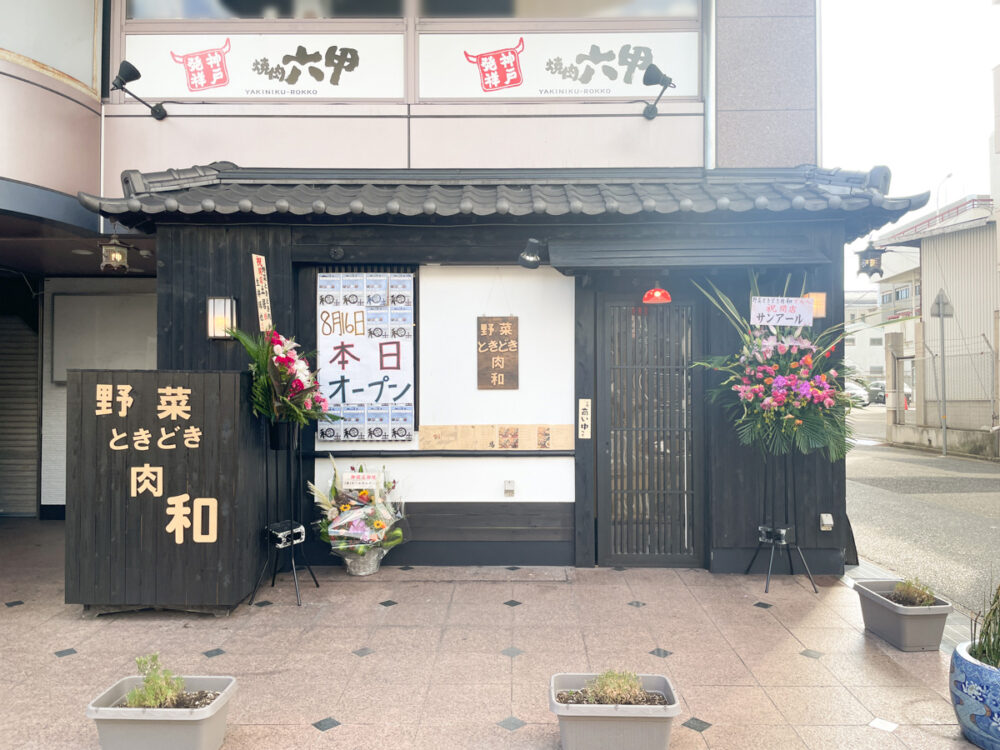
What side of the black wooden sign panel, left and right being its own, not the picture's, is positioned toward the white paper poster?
left

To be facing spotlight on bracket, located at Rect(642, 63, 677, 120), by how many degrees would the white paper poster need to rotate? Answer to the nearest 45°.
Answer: approximately 90° to its left

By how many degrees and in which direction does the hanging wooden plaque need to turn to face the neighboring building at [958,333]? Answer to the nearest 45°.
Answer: approximately 135° to its left

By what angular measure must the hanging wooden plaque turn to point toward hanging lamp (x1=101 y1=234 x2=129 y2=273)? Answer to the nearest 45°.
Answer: approximately 90° to its right

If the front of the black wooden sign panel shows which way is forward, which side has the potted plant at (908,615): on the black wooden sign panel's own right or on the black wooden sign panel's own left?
on the black wooden sign panel's own left

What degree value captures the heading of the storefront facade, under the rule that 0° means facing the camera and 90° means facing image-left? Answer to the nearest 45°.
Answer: approximately 0°

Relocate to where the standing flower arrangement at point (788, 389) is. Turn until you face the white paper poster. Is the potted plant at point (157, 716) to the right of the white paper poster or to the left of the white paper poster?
left

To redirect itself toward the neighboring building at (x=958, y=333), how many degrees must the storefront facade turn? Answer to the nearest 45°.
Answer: approximately 135° to its left
